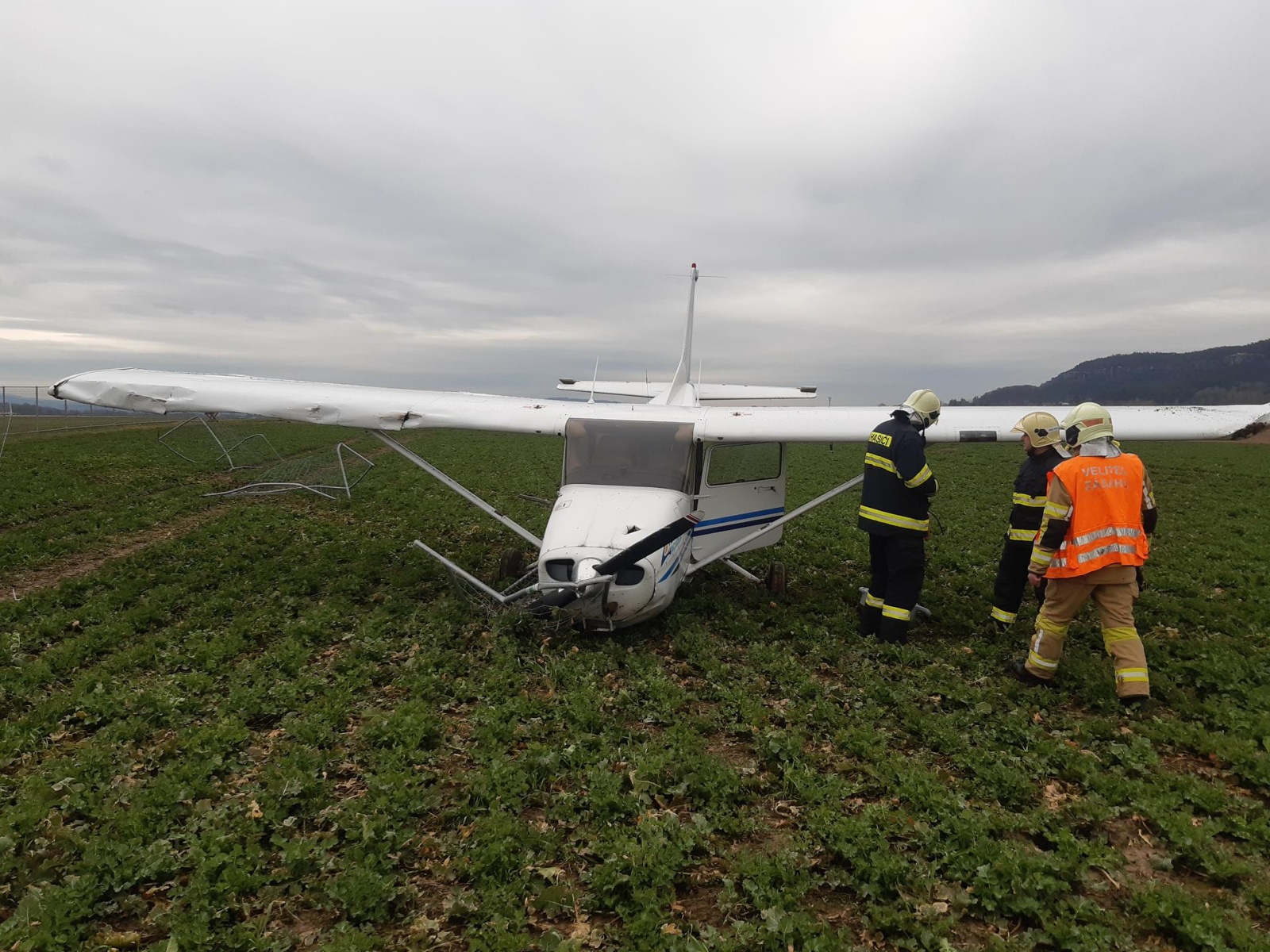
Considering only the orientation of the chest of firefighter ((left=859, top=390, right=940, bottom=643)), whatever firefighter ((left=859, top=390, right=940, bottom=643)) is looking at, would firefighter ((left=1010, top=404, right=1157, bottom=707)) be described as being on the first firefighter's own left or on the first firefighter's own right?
on the first firefighter's own right
